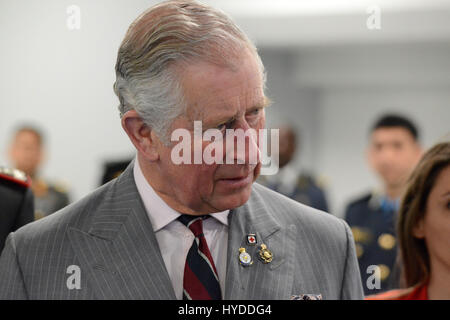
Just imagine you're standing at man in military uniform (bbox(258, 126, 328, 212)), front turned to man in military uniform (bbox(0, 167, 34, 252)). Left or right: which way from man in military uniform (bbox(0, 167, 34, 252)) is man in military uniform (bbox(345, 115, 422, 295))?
left

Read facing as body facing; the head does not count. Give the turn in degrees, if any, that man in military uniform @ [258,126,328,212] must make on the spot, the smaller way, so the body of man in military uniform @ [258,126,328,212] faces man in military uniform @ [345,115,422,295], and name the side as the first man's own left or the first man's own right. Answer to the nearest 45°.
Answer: approximately 90° to the first man's own left

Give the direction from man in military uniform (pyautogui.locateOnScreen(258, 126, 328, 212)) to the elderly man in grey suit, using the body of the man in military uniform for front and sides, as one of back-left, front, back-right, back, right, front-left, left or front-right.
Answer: front-left

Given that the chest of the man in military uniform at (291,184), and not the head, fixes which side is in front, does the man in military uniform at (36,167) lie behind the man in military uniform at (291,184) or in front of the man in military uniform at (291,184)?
in front

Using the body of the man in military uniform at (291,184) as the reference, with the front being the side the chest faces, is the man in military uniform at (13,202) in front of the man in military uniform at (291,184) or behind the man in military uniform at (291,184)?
in front

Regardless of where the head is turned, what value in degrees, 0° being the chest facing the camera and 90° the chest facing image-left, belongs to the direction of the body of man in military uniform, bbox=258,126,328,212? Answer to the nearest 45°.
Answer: approximately 45°
